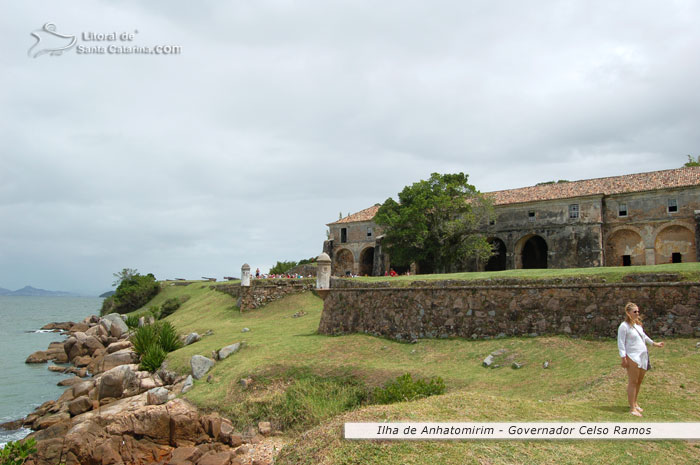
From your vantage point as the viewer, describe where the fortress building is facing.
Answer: facing the viewer and to the left of the viewer

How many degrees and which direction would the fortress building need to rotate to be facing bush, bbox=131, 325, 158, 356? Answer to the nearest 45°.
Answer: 0° — it already faces it

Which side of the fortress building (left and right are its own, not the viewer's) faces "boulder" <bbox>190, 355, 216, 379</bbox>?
front

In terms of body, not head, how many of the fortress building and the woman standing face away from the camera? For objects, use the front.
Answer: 0

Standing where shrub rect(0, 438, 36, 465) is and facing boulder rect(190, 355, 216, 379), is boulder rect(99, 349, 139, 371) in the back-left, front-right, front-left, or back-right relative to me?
front-left

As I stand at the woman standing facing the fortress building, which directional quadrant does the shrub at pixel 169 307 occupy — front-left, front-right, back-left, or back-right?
front-left

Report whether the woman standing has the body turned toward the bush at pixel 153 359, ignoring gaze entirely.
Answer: no

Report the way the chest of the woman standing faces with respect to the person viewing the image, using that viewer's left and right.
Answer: facing the viewer and to the right of the viewer

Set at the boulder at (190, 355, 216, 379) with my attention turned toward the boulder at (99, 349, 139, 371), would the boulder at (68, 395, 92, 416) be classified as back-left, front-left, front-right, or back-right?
front-left

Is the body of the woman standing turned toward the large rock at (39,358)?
no

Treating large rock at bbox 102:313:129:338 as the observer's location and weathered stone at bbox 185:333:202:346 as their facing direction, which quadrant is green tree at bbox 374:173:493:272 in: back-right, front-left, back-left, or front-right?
front-left

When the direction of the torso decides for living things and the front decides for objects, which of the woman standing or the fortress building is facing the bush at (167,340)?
the fortress building

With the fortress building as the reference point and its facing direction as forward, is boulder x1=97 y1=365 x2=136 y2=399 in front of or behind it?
in front

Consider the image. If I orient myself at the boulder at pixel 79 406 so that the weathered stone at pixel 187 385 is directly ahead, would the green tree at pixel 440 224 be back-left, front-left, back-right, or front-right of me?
front-left

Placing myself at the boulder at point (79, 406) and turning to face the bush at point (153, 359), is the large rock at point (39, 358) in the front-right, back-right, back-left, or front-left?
front-left

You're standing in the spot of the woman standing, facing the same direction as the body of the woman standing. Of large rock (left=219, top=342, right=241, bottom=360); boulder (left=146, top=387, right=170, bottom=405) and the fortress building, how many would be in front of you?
0
